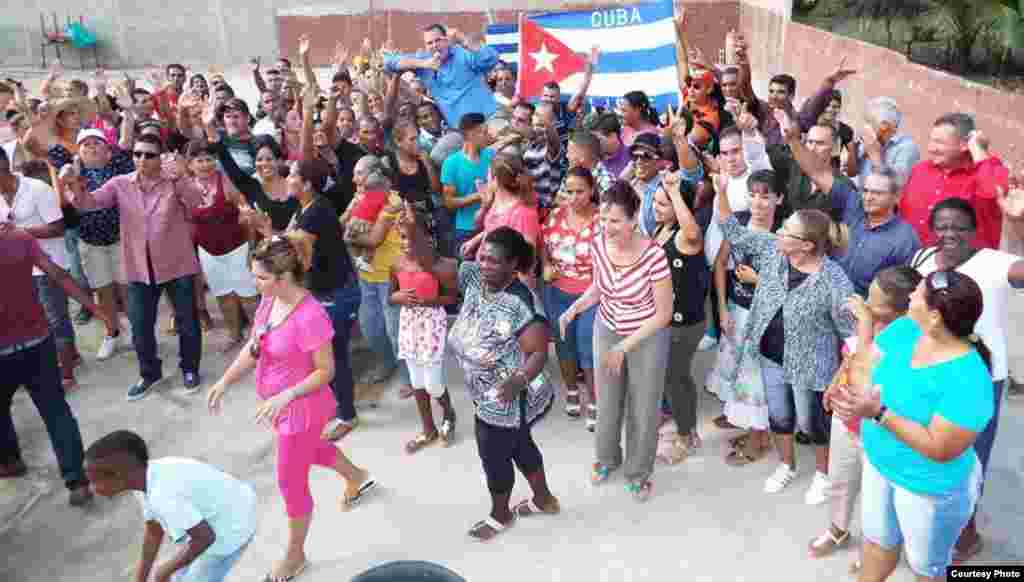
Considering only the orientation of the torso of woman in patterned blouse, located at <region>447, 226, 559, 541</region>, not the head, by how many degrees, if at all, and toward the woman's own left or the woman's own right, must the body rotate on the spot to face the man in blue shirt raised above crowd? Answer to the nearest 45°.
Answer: approximately 135° to the woman's own right

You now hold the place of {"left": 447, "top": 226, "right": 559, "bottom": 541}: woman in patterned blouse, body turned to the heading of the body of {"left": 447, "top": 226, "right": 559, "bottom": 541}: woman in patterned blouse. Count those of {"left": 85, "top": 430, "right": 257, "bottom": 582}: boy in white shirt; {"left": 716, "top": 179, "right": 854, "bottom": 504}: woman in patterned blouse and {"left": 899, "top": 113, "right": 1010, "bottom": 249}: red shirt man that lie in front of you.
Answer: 1

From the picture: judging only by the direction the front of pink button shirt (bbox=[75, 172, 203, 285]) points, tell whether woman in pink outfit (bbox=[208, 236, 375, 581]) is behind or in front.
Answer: in front

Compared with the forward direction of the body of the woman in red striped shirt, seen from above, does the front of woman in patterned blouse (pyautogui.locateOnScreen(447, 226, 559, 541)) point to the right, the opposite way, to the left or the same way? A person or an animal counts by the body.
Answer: the same way

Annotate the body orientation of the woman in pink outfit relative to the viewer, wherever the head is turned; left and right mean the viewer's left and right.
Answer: facing the viewer and to the left of the viewer

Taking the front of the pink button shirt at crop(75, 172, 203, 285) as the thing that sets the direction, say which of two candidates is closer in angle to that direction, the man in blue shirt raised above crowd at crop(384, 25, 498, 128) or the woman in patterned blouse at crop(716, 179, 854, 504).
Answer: the woman in patterned blouse

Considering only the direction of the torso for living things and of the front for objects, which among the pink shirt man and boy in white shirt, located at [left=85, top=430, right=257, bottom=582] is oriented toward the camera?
the pink shirt man

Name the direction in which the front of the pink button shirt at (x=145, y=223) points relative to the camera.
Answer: toward the camera

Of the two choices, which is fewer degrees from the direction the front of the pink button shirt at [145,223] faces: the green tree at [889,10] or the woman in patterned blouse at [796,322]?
the woman in patterned blouse

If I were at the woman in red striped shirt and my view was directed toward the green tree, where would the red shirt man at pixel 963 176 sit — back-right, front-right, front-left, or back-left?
front-right

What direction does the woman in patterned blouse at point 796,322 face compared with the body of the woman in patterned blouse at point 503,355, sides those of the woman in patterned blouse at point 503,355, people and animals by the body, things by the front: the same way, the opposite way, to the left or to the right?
the same way

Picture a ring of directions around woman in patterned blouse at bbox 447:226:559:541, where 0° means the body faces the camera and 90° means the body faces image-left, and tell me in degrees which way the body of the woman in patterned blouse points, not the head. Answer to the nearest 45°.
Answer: approximately 45°

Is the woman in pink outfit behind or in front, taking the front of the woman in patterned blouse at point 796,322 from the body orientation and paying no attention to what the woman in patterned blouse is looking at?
in front

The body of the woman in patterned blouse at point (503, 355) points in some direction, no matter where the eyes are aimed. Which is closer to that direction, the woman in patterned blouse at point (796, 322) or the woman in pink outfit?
the woman in pink outfit

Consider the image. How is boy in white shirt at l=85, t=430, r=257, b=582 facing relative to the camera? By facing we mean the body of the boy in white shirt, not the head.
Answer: to the viewer's left

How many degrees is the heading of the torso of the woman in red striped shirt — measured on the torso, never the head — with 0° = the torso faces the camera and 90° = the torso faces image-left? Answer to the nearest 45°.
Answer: approximately 45°

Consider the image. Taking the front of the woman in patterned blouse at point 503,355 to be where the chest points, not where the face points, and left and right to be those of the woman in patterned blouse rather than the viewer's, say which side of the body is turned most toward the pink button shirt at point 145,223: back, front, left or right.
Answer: right

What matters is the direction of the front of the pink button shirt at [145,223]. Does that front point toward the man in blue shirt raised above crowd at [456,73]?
no

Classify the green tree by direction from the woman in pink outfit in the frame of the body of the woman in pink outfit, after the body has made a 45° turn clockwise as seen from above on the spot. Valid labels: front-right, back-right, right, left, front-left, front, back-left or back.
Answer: back-right

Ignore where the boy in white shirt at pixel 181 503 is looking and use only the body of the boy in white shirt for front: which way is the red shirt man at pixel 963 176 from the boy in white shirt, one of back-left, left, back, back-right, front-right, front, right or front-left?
back
